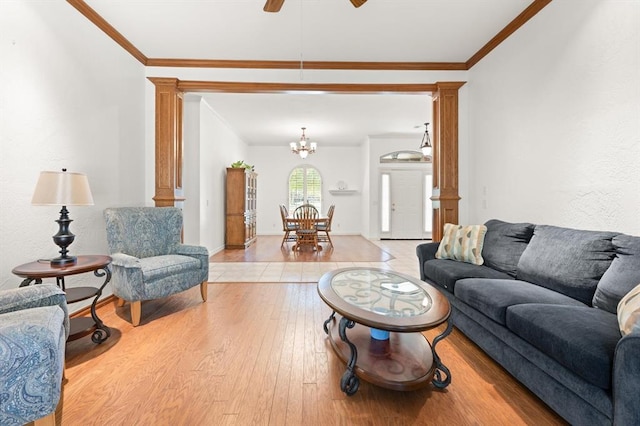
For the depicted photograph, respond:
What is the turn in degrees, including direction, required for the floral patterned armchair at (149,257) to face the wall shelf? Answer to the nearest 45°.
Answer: approximately 90° to its left

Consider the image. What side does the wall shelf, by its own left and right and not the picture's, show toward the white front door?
left

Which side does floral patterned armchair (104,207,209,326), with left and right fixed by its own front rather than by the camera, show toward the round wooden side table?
right

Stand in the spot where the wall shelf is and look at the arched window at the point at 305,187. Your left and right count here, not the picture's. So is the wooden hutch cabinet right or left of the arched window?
left
